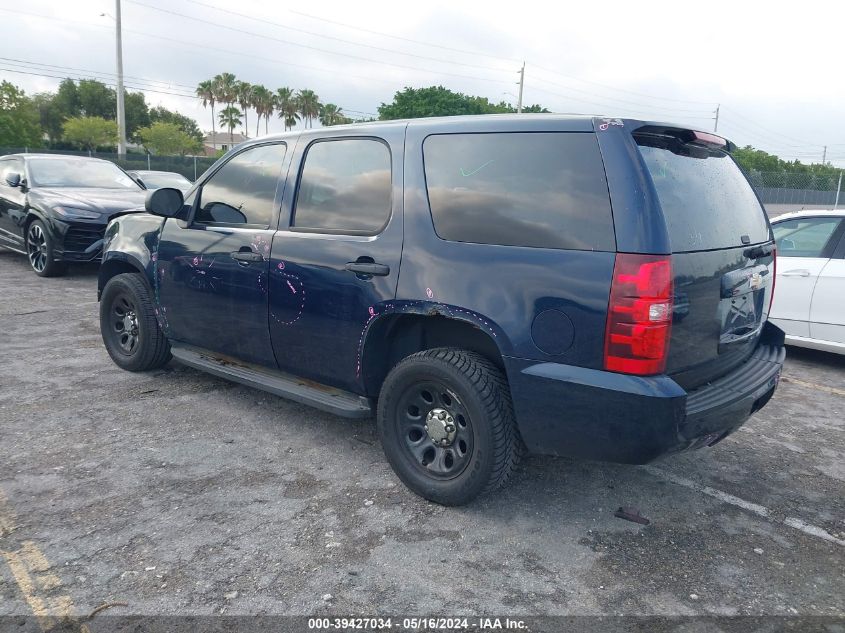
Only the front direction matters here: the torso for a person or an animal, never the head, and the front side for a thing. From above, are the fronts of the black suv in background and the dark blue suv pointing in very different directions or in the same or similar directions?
very different directions

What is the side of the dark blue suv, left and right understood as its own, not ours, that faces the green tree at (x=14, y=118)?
front

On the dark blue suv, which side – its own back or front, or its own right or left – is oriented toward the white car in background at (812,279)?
right

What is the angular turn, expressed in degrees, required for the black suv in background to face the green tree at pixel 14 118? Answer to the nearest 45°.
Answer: approximately 135° to its left

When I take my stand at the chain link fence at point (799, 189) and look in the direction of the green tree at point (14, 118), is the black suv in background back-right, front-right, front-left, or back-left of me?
front-left

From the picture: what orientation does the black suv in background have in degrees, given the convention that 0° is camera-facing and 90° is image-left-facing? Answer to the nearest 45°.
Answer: approximately 315°

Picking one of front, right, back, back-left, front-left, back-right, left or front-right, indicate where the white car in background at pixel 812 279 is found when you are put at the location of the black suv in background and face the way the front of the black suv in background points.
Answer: front

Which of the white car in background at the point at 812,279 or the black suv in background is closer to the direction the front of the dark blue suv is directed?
the black suv in background

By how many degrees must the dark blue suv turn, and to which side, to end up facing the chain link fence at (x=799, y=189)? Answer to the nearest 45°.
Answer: approximately 90° to its right

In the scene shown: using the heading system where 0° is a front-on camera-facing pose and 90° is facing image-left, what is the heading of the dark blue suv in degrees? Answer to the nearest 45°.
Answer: approximately 135°

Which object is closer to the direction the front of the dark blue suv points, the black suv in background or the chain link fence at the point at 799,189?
the black suv in background

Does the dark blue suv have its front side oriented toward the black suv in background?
yes

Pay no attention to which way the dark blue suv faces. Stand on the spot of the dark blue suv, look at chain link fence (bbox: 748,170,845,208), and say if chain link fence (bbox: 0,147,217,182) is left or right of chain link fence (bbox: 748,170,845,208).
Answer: left

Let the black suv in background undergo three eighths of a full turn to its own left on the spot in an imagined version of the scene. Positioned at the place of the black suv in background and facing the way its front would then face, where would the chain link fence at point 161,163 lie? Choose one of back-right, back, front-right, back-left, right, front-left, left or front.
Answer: front
